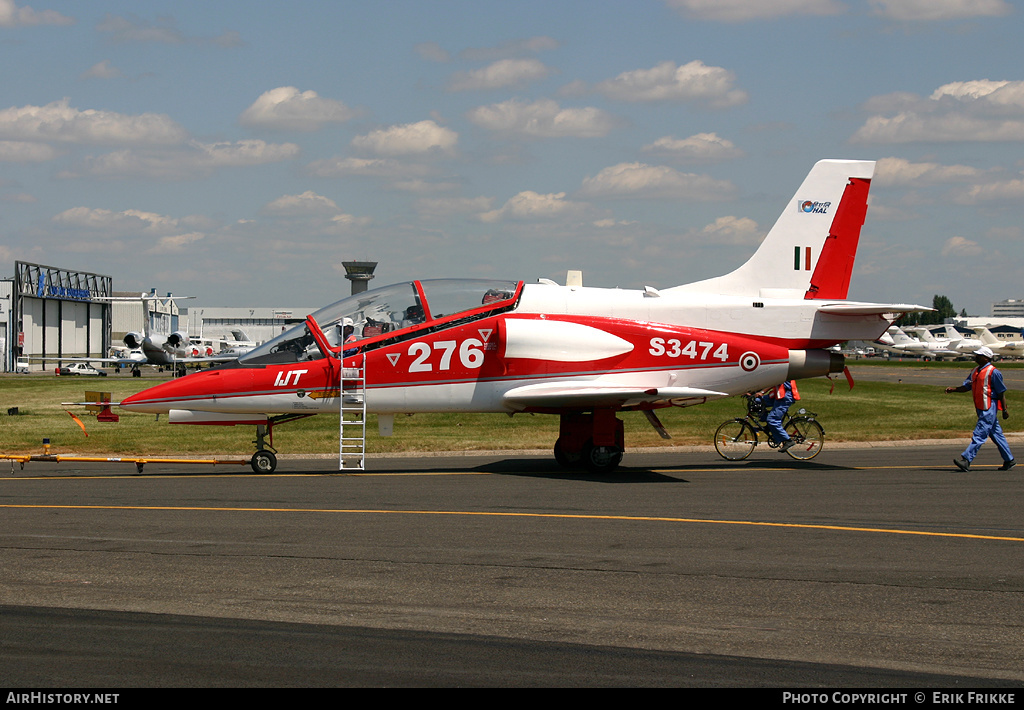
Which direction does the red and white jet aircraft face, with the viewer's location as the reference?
facing to the left of the viewer

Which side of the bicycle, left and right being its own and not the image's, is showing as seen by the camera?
left

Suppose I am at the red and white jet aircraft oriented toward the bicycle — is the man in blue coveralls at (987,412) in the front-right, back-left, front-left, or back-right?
front-right

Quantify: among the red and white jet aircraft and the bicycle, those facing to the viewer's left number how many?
2

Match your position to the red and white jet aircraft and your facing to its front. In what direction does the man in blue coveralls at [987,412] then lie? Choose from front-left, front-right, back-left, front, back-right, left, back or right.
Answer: back

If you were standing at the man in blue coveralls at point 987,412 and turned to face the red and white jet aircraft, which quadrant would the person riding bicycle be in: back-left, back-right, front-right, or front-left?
front-right

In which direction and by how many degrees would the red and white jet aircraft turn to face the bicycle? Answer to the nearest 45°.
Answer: approximately 135° to its right

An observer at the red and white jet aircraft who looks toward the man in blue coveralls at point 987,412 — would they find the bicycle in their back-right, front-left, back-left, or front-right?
front-left

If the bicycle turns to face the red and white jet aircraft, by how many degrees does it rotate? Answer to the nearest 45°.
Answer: approximately 45° to its left

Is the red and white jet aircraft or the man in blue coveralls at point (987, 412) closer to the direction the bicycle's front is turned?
the red and white jet aircraft

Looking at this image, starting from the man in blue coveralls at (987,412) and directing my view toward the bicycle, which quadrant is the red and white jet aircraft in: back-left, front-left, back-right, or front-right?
front-left
